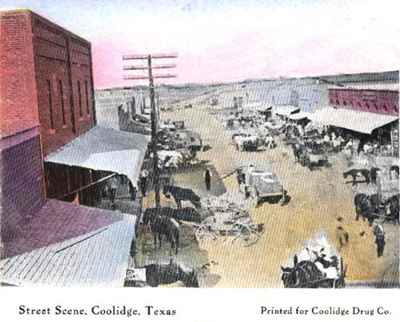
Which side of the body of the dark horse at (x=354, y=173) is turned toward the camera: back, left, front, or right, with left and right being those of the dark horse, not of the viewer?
left

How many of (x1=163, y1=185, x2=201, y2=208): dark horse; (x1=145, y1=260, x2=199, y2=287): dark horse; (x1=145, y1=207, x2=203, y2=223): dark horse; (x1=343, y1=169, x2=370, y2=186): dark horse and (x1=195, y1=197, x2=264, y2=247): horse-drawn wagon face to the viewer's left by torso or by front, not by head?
4

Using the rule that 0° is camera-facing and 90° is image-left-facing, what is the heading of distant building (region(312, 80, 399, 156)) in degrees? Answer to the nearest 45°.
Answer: approximately 45°

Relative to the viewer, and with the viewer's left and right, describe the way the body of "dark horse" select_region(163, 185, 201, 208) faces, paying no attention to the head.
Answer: facing to the left of the viewer

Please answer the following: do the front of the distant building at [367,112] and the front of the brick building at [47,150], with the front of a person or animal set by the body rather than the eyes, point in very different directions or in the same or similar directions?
very different directions

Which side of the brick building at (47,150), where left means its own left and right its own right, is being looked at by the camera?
right
